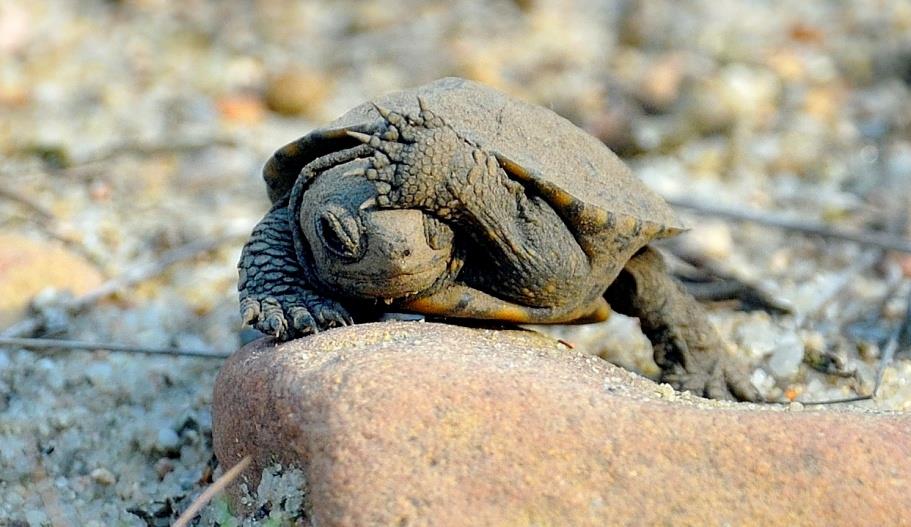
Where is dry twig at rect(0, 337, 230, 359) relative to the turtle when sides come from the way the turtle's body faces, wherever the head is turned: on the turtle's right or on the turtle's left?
on the turtle's right

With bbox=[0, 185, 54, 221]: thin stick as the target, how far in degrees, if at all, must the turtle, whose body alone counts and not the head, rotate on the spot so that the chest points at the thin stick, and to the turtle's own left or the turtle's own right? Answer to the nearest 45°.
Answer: approximately 90° to the turtle's own right

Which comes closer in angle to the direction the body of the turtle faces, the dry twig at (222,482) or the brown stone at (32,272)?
the dry twig

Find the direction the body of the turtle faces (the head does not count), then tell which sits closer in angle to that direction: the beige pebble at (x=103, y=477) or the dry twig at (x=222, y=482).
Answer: the dry twig

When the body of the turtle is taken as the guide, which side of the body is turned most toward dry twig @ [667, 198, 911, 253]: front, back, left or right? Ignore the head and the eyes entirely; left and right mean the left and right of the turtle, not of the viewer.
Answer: back

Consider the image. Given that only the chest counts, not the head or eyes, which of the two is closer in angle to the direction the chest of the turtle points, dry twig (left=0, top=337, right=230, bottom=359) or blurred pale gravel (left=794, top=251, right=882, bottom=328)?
the dry twig

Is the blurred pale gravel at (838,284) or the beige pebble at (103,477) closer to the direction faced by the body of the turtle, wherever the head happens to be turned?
the beige pebble

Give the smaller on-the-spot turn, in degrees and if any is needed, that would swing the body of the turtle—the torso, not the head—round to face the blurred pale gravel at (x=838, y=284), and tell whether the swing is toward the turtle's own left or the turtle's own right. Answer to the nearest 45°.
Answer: approximately 180°

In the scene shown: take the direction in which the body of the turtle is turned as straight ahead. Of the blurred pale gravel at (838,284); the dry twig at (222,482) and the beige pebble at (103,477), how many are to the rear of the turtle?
1

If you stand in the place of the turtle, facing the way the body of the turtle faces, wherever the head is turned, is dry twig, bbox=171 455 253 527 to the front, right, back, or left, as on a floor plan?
front

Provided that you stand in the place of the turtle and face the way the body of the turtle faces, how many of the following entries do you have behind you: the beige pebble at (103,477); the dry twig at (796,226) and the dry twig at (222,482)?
1

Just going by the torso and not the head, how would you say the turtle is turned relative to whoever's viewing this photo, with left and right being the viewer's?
facing the viewer and to the left of the viewer

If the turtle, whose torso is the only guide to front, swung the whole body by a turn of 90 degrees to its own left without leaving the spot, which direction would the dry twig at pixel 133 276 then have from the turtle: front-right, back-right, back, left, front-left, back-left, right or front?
back
